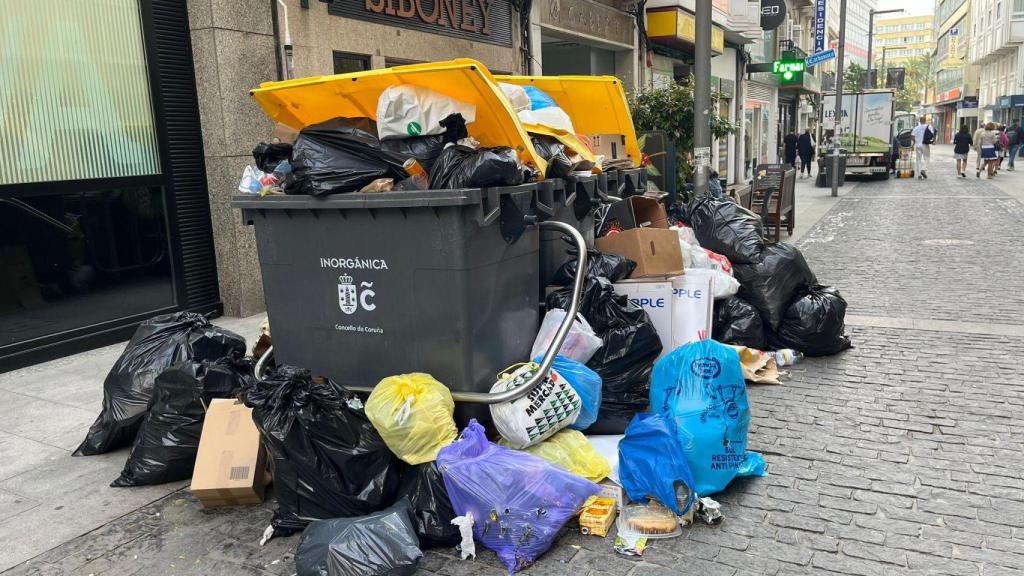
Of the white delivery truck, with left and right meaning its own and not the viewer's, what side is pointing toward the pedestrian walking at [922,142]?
right

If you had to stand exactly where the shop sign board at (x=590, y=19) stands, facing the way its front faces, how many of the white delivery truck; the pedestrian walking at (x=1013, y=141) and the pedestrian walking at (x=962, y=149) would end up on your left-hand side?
3

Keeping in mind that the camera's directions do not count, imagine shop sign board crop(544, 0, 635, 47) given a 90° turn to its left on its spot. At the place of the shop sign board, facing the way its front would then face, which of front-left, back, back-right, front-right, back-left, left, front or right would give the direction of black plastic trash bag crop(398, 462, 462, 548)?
back-right

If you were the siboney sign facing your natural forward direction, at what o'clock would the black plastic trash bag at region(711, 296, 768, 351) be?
The black plastic trash bag is roughly at 1 o'clock from the siboney sign.

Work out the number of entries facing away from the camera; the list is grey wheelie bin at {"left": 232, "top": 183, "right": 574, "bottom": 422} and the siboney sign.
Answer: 0

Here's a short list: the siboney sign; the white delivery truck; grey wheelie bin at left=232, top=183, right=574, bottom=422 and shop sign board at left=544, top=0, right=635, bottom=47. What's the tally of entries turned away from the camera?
1

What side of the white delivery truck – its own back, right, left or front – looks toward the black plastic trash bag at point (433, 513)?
back

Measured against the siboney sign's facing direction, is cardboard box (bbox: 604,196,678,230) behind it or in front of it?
in front

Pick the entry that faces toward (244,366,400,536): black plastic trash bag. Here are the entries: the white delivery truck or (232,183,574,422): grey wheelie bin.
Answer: the grey wheelie bin

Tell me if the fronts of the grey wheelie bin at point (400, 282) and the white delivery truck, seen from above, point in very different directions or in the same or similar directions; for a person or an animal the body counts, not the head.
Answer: very different directions

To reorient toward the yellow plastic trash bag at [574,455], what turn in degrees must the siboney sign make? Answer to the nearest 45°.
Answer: approximately 45° to its right

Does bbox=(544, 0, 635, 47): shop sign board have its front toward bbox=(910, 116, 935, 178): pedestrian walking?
no

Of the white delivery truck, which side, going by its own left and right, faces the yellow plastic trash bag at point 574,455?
back

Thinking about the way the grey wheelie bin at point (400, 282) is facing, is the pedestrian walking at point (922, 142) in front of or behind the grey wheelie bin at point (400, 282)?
behind

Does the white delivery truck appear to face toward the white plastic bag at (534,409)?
no

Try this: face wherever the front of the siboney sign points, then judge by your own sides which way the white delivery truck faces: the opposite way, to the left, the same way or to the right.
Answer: to the left

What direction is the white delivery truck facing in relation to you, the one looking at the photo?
facing away from the viewer

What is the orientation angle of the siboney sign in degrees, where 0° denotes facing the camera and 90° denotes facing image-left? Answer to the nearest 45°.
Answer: approximately 315°
